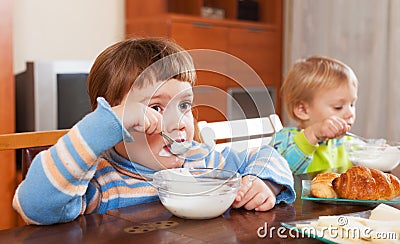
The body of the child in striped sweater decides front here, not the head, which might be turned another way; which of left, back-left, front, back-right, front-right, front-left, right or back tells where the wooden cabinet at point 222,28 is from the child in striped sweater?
back-left

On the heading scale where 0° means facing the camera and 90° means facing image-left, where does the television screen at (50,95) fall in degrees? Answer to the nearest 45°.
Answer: approximately 315°

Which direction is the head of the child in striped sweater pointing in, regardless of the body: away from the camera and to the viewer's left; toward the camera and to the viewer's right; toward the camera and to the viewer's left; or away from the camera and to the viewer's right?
toward the camera and to the viewer's right

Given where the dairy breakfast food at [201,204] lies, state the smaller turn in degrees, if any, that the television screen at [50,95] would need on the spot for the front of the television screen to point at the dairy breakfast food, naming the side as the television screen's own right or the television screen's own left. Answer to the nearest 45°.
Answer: approximately 45° to the television screen's own right

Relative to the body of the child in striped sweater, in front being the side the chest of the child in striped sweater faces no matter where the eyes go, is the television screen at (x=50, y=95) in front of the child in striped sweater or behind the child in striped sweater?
behind

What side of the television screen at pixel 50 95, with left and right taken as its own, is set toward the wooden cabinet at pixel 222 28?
left

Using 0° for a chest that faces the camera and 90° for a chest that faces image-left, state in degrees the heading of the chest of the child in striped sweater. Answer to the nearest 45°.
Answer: approximately 315°

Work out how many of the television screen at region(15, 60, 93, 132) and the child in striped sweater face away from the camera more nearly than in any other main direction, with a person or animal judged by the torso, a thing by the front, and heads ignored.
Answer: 0
